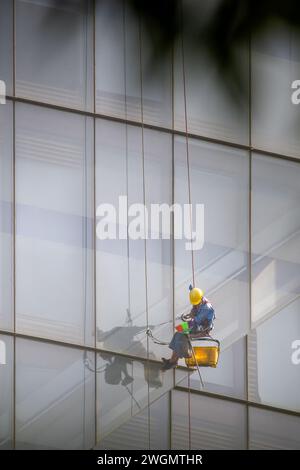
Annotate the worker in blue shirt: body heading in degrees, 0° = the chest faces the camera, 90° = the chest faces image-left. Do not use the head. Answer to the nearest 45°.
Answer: approximately 90°
